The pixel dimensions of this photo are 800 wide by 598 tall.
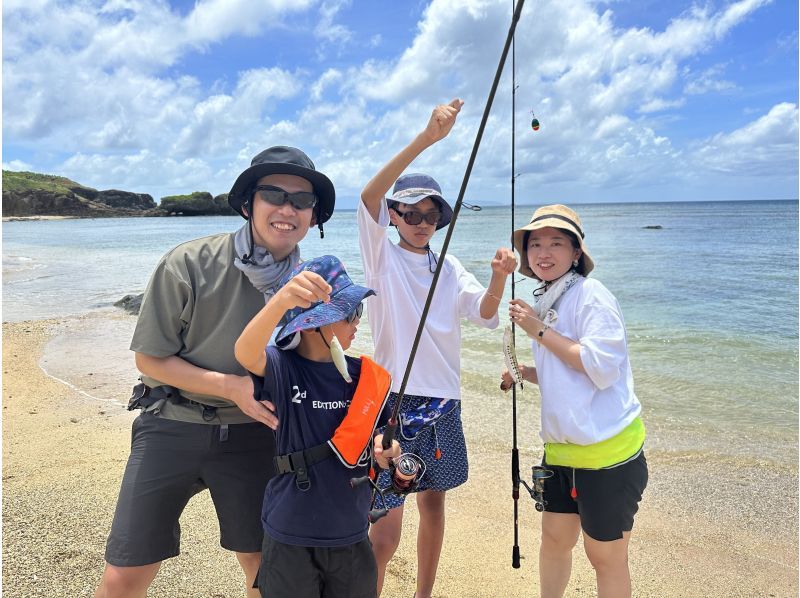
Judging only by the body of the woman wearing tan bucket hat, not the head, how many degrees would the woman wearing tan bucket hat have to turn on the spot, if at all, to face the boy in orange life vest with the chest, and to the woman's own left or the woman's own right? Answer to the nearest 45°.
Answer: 0° — they already face them

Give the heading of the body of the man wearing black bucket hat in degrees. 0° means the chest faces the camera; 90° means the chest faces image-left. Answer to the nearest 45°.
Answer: approximately 315°

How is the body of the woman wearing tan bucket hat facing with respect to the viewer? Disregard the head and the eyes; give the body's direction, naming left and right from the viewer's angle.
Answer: facing the viewer and to the left of the viewer

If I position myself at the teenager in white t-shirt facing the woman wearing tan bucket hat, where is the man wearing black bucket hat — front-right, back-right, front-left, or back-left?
back-right

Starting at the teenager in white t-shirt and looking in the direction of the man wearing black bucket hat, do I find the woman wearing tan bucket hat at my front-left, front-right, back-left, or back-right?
back-left

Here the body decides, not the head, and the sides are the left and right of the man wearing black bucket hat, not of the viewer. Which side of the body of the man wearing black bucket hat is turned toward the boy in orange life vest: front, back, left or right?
front

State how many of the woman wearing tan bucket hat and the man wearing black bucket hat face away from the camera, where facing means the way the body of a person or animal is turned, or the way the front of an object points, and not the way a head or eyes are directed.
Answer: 0

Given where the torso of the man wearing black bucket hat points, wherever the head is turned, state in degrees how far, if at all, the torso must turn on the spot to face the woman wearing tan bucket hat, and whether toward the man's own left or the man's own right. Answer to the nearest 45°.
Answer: approximately 45° to the man's own left

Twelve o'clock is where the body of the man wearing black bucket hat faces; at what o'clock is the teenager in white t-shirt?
The teenager in white t-shirt is roughly at 10 o'clock from the man wearing black bucket hat.

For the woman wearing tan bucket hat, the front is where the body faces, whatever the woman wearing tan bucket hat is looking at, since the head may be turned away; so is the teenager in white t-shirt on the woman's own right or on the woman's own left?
on the woman's own right
